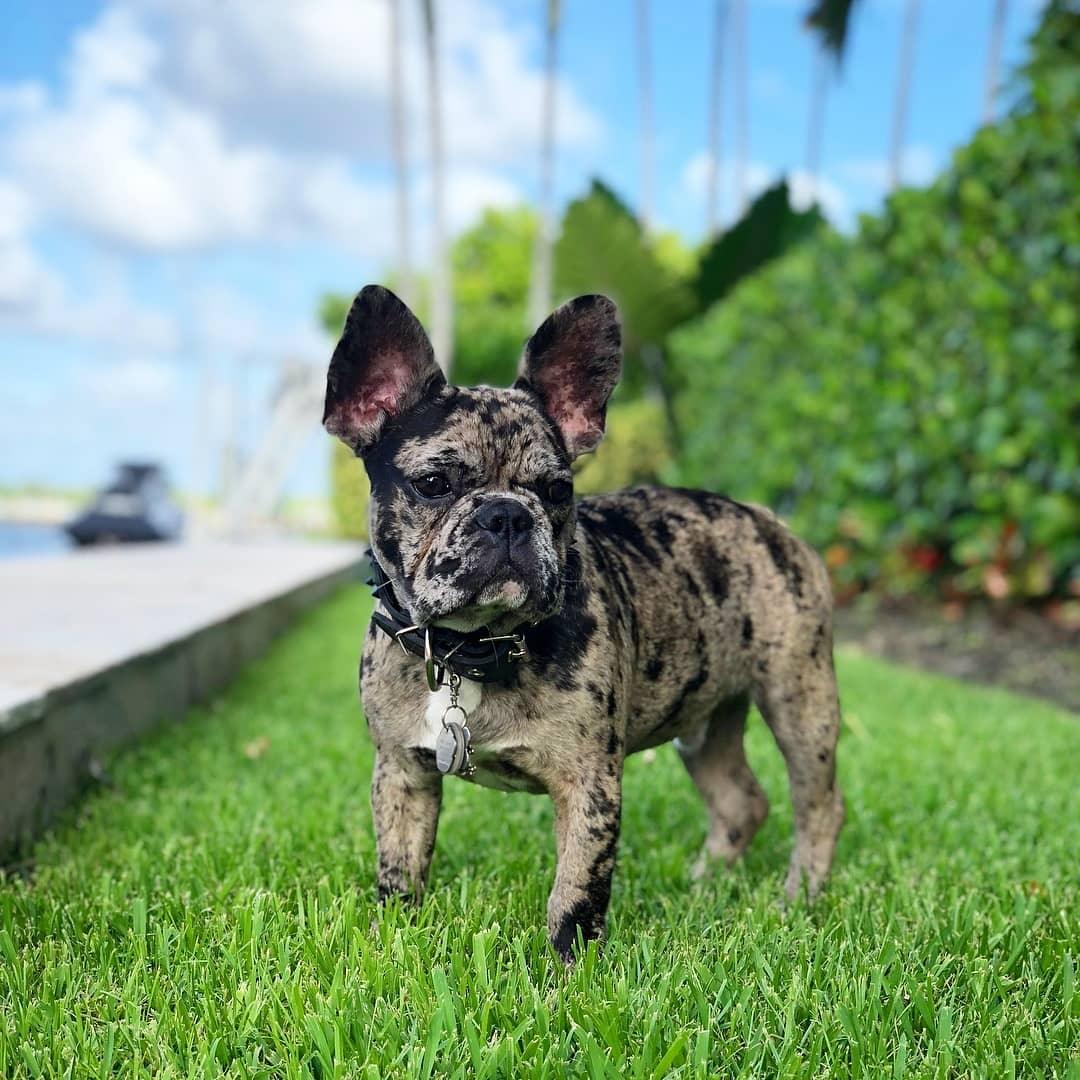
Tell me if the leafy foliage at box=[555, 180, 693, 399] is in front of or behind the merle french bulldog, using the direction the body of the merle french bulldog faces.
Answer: behind

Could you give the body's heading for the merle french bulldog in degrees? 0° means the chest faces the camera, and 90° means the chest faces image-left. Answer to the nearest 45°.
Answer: approximately 45°

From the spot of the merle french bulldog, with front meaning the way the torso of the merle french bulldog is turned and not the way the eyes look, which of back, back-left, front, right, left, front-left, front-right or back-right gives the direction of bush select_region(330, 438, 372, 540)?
back-right

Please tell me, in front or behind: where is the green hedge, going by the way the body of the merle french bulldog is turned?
behind

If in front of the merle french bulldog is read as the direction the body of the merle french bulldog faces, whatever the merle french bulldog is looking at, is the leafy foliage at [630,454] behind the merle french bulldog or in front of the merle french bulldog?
behind

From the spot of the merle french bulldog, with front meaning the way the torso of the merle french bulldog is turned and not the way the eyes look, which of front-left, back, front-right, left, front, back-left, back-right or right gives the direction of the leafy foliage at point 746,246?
back-right

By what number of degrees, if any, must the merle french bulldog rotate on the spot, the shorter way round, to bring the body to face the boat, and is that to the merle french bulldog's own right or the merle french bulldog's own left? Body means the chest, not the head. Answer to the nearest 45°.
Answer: approximately 135° to the merle french bulldog's own right
